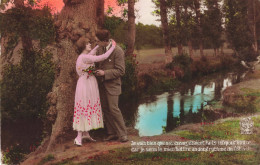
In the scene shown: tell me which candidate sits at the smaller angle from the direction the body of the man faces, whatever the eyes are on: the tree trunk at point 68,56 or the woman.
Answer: the woman

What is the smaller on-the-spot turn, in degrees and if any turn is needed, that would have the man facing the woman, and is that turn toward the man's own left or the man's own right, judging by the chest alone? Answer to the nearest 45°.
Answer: approximately 45° to the man's own right

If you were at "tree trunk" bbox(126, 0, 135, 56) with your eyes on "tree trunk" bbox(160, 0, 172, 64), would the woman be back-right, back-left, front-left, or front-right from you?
back-right

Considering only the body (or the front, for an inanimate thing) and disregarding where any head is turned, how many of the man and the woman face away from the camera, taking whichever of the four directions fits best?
0

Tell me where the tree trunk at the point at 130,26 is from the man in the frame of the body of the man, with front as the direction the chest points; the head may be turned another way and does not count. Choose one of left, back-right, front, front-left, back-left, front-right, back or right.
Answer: back-right

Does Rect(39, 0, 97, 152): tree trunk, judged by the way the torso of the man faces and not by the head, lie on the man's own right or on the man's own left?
on the man's own right

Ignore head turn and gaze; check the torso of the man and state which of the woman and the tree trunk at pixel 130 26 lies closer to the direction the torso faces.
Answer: the woman

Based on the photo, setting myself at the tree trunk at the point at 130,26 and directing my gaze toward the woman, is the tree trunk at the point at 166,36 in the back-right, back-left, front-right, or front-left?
back-left

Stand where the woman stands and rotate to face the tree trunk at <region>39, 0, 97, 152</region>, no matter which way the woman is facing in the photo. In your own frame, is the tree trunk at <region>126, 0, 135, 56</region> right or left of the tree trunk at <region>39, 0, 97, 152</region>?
right

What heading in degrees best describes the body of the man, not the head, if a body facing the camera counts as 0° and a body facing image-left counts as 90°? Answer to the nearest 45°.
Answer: approximately 45°
